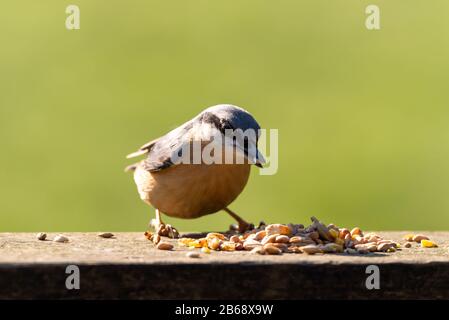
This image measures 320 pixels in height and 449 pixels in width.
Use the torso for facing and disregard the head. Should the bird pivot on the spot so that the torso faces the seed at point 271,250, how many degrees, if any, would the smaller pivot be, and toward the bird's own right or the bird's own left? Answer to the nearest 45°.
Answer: approximately 45° to the bird's own right

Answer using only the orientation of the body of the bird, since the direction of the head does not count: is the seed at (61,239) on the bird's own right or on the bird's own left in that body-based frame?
on the bird's own right

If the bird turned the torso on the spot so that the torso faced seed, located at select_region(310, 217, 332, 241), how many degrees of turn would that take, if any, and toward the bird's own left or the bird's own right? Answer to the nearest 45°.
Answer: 0° — it already faces it

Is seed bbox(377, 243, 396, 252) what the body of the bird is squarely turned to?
yes

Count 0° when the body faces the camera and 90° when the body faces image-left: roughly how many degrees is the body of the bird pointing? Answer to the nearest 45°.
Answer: approximately 315°

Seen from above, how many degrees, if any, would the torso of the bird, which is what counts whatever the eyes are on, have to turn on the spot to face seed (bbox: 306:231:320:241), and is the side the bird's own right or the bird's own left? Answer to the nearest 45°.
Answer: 0° — it already faces it
